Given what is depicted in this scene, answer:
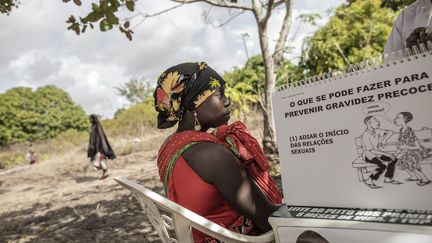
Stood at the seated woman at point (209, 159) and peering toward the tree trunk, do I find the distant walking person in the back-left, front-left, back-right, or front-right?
front-left

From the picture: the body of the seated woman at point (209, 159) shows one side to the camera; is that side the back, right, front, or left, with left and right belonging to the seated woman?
right

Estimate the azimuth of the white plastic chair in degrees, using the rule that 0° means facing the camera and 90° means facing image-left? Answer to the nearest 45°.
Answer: approximately 225°

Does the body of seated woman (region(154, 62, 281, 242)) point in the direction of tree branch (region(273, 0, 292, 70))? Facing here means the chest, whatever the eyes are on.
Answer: no

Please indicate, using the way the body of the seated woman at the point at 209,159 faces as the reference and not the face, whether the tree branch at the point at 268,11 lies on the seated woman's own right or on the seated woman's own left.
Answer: on the seated woman's own left

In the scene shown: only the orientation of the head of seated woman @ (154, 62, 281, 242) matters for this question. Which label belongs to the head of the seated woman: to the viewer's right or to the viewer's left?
to the viewer's right

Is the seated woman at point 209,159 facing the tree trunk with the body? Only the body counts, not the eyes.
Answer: no
